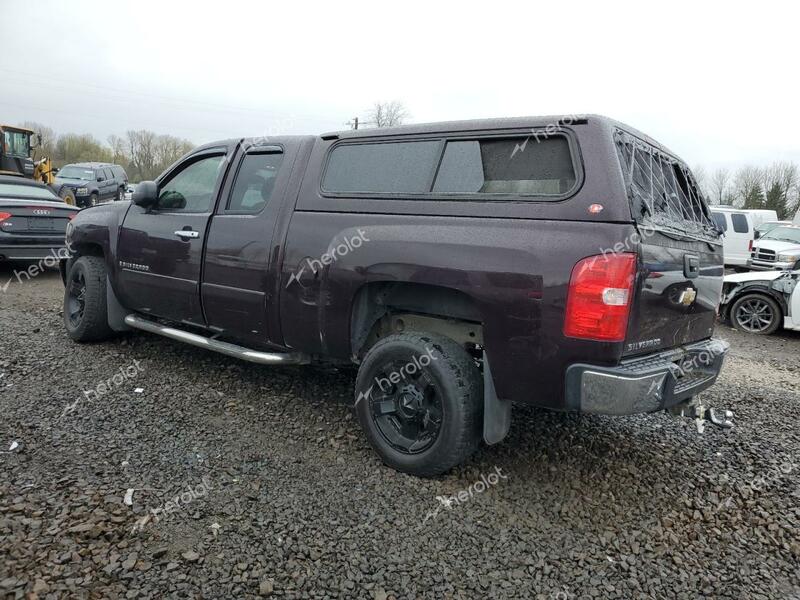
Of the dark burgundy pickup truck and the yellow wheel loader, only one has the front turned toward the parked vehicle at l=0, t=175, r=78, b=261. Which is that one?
the dark burgundy pickup truck

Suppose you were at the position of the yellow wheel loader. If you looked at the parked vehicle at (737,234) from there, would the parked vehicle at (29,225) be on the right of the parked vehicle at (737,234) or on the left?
right

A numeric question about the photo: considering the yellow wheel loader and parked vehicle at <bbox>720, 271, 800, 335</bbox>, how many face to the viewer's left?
1

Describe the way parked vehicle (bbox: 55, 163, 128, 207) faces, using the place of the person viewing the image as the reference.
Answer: facing the viewer and to the left of the viewer

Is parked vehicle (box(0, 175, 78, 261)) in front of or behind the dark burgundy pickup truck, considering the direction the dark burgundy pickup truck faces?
in front

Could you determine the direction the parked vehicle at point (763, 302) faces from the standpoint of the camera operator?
facing to the left of the viewer

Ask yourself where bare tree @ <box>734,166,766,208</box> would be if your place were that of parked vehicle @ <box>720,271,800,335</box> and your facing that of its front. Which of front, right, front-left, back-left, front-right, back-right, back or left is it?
right

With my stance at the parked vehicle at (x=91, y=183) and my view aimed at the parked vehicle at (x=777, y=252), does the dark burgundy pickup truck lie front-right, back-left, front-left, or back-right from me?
front-right

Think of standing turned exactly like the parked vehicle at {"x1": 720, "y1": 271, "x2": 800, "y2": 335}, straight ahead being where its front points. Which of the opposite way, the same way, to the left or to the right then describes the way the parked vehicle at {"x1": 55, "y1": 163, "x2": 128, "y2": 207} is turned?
to the left

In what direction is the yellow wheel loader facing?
to the viewer's right

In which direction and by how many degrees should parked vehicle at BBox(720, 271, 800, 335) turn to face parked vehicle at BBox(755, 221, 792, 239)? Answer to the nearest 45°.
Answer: approximately 90° to its right

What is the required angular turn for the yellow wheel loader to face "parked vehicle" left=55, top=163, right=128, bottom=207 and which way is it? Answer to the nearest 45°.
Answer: approximately 45° to its left
